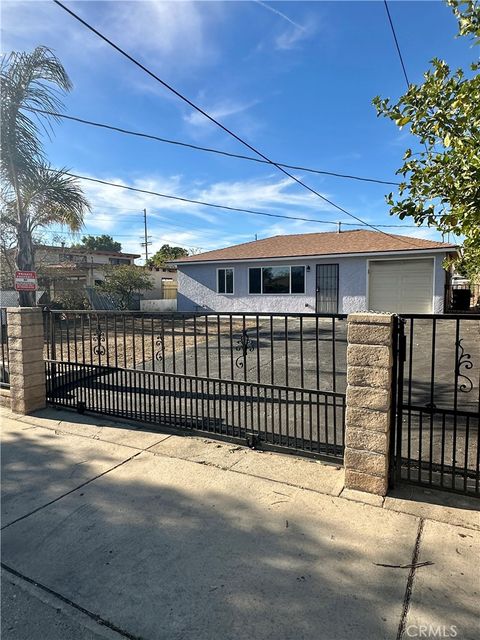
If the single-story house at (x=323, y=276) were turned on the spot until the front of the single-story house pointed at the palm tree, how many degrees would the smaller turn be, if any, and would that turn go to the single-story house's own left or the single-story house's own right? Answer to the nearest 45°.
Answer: approximately 45° to the single-story house's own right

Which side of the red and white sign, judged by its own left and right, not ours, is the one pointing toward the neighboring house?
back

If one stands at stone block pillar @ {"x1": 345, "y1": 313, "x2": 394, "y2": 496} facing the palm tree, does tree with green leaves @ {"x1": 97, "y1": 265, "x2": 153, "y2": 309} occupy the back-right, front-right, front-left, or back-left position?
front-right

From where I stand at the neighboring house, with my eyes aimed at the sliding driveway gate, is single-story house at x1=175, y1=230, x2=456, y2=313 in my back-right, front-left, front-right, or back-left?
front-left

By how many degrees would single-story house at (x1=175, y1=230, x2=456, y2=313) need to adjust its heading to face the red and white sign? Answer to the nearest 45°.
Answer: approximately 45° to its right

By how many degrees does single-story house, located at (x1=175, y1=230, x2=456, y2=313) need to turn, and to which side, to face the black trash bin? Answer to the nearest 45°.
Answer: approximately 135° to its left

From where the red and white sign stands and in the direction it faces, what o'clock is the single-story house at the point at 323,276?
The single-story house is roughly at 8 o'clock from the red and white sign.

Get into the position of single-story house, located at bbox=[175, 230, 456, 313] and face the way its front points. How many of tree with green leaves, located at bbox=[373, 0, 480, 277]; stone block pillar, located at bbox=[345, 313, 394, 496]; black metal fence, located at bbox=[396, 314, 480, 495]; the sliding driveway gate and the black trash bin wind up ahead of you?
4

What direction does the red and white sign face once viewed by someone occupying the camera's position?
facing the viewer

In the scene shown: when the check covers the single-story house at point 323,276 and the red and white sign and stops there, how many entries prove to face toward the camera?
2

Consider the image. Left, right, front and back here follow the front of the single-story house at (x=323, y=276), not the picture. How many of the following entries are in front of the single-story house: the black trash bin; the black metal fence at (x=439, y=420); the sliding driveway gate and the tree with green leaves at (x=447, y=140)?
3

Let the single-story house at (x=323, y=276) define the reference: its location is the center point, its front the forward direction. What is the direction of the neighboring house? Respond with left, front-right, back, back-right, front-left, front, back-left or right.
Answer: right

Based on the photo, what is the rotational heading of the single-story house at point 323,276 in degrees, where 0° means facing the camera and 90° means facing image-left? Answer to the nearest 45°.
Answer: approximately 0°

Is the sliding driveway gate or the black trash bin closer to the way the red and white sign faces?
the sliding driveway gate

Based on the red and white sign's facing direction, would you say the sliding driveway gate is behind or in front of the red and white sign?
in front

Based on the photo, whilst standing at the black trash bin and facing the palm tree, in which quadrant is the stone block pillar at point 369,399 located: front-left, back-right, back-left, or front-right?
front-left

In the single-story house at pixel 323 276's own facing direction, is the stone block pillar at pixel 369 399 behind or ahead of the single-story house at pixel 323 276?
ahead

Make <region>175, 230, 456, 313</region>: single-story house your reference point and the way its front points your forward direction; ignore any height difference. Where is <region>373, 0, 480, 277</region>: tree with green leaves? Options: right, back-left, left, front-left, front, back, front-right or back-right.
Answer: front

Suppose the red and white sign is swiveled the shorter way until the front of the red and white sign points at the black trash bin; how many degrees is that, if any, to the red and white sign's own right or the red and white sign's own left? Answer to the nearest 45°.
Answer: approximately 90° to the red and white sign's own left
